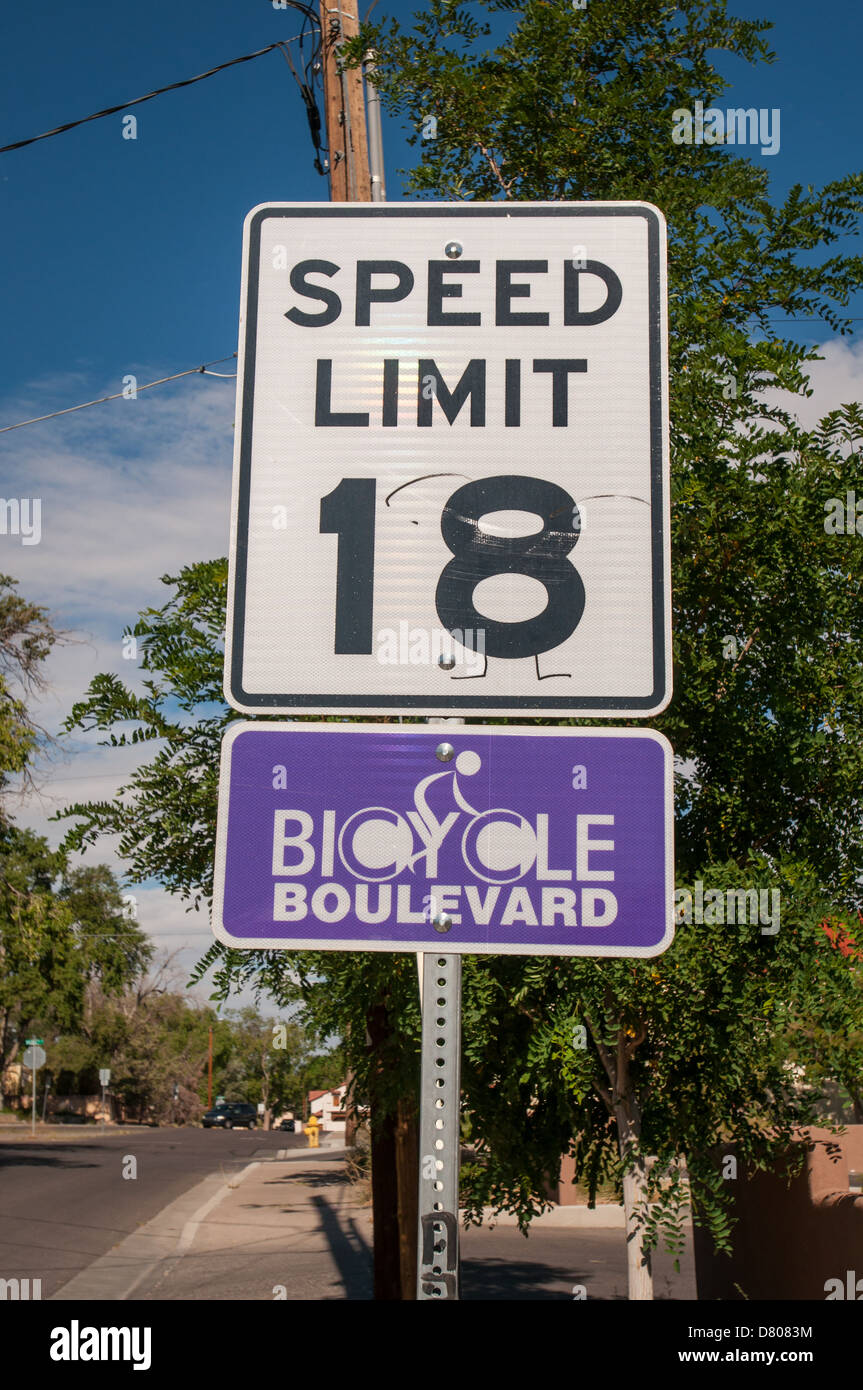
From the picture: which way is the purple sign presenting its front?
toward the camera

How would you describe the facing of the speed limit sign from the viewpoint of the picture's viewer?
facing the viewer

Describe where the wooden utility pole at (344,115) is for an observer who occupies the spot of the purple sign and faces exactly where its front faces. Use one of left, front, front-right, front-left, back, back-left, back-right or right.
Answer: back

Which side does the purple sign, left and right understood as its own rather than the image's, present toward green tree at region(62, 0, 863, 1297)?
back

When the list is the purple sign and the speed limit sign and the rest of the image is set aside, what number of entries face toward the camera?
2

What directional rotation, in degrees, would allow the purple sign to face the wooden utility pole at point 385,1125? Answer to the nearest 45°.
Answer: approximately 180°

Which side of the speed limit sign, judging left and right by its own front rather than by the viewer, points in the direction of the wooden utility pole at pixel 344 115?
back

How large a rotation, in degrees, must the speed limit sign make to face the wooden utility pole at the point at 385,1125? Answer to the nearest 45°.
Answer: approximately 180°

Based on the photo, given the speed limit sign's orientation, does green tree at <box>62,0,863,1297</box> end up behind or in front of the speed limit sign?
behind
